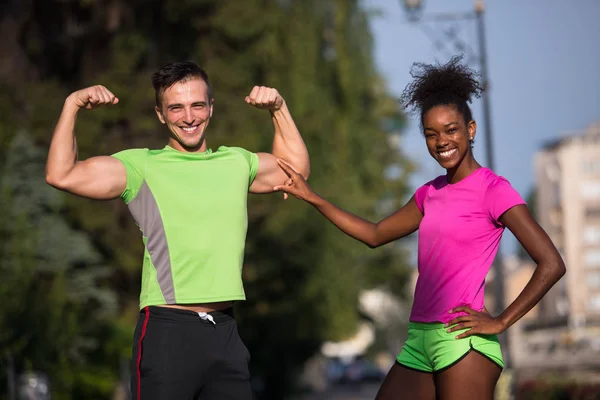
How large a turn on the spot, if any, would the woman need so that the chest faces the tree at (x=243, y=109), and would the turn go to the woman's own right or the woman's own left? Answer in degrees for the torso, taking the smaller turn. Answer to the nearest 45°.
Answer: approximately 135° to the woman's own right

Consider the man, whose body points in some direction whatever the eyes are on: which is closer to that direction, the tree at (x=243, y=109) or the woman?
the woman

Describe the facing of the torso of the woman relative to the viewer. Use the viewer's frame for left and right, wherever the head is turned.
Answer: facing the viewer and to the left of the viewer

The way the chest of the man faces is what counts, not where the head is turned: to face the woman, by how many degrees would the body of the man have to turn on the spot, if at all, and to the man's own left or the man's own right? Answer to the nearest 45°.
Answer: approximately 45° to the man's own left

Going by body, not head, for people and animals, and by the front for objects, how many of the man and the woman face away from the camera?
0

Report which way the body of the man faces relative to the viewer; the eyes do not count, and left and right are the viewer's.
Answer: facing the viewer and to the right of the viewer

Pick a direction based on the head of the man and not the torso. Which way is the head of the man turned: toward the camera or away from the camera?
toward the camera

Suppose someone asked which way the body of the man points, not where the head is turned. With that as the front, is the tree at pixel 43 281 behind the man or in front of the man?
behind

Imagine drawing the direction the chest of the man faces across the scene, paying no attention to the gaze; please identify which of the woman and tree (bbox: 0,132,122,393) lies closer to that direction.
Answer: the woman
